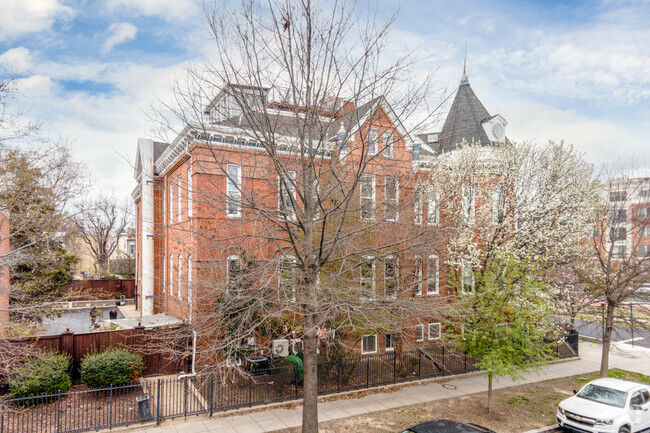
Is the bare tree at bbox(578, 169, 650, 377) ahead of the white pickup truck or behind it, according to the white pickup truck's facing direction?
behind

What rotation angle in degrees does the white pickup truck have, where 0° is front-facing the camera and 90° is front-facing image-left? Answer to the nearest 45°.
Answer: approximately 45°

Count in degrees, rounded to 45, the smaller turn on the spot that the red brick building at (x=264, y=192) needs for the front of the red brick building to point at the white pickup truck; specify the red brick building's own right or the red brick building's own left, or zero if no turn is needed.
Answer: approximately 45° to the red brick building's own left

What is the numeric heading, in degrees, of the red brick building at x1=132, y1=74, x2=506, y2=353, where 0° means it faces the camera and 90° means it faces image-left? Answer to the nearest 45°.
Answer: approximately 315°
